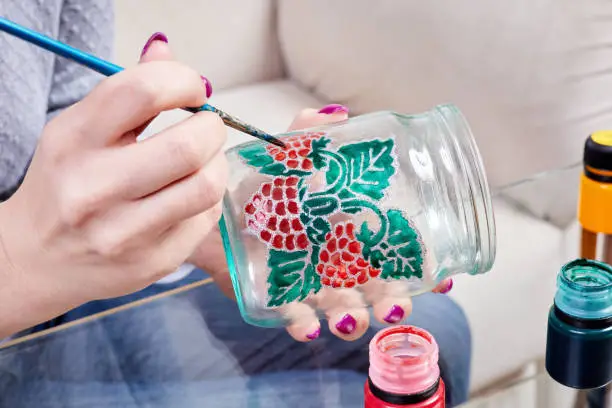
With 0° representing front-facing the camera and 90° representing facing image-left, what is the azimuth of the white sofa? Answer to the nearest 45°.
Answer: approximately 45°
